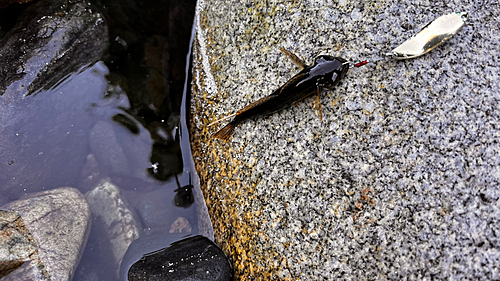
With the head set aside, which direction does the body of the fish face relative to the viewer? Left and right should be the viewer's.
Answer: facing away from the viewer and to the right of the viewer

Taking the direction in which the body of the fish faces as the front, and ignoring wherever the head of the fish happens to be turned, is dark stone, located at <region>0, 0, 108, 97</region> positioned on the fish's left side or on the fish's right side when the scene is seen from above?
on the fish's left side

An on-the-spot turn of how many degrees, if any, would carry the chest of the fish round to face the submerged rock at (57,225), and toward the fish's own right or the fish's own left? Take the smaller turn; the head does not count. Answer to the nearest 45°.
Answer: approximately 135° to the fish's own left
